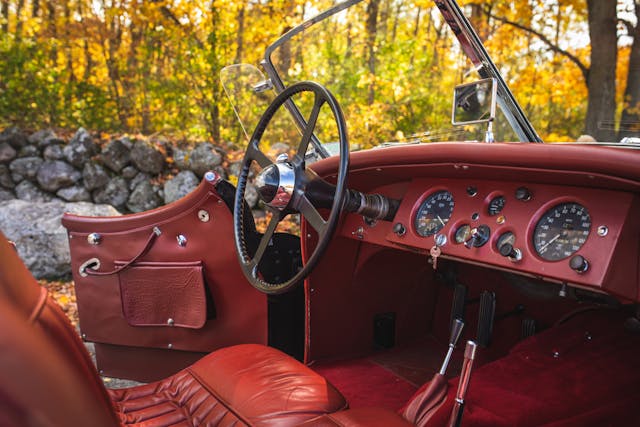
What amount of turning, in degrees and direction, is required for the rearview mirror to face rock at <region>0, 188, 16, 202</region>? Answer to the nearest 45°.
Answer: approximately 90° to its right

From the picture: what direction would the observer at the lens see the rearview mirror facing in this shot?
facing the viewer and to the left of the viewer

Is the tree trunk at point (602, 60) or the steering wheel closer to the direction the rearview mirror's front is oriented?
the steering wheel

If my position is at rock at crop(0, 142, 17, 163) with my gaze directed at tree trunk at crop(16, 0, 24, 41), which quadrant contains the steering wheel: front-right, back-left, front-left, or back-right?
back-right

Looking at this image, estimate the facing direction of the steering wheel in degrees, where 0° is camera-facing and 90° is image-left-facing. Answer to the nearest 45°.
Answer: approximately 45°

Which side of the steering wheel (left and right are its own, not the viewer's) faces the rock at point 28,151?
right

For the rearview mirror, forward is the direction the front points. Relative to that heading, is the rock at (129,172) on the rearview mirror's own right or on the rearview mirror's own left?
on the rearview mirror's own right

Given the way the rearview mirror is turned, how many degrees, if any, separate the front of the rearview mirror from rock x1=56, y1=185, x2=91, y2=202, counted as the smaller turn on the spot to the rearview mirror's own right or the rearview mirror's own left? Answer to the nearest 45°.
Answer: approximately 90° to the rearview mirror's own right

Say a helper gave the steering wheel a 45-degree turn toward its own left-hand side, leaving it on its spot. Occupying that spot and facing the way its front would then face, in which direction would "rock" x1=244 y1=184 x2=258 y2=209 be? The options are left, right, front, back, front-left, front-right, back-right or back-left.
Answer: back

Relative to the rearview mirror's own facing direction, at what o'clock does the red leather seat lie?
The red leather seat is roughly at 11 o'clock from the rearview mirror.

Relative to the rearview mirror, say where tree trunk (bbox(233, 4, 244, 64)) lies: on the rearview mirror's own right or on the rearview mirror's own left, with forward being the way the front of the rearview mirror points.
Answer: on the rearview mirror's own right

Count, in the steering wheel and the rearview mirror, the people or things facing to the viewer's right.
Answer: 0

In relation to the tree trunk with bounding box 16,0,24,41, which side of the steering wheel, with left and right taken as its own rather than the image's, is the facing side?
right

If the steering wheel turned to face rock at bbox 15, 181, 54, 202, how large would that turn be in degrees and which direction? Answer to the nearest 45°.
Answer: approximately 90° to its right

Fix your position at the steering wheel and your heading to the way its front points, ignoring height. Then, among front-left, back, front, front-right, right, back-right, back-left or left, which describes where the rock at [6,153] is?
right

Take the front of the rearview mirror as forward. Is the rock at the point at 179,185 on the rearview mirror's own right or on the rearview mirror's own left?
on the rearview mirror's own right
